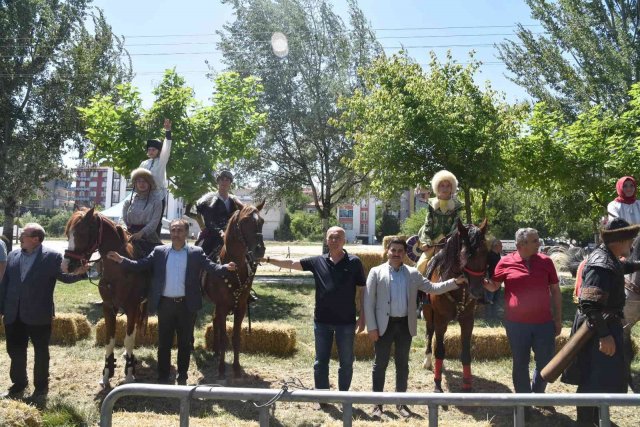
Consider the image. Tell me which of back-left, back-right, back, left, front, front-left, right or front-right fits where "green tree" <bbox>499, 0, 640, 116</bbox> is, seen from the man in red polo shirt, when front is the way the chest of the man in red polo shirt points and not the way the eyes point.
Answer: back

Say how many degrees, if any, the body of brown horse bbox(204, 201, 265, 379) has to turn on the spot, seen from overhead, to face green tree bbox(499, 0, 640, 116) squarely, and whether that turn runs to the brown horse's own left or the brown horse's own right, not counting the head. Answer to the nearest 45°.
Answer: approximately 90° to the brown horse's own left

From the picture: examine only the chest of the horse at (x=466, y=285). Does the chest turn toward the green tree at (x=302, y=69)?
no

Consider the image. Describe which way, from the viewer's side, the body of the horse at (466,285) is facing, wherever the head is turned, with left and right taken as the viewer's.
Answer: facing the viewer and to the right of the viewer

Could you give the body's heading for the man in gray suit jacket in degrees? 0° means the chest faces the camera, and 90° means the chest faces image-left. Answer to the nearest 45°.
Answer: approximately 0°

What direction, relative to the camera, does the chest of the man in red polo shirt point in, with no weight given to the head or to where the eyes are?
toward the camera

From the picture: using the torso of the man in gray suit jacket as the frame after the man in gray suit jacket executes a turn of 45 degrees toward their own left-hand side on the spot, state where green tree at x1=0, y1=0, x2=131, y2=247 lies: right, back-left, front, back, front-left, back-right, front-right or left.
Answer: back

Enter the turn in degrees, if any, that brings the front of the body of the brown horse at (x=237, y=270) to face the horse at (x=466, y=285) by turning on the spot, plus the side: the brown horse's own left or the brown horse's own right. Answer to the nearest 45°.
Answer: approximately 45° to the brown horse's own left

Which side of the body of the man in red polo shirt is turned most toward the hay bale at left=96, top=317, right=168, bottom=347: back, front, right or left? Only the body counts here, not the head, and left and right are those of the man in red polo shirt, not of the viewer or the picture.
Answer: right

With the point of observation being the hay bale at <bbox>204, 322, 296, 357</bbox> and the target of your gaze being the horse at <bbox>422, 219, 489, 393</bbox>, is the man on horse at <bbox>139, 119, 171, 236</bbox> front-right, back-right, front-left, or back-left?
back-right

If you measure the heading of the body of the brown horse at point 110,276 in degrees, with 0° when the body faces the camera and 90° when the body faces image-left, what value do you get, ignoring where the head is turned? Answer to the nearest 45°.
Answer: approximately 45°

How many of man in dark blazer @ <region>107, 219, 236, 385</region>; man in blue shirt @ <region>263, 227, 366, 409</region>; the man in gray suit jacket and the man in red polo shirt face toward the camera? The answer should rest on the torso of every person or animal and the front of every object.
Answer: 4

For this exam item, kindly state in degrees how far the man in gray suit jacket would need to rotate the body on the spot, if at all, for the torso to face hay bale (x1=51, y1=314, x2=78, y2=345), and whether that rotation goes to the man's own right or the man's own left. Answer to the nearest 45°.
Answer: approximately 135° to the man's own right

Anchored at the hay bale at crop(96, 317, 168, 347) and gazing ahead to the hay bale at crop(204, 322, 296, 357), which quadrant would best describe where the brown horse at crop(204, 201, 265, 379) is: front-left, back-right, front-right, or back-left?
front-right

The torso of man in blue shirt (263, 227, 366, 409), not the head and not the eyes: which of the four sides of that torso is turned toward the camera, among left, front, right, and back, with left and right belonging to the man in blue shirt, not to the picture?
front

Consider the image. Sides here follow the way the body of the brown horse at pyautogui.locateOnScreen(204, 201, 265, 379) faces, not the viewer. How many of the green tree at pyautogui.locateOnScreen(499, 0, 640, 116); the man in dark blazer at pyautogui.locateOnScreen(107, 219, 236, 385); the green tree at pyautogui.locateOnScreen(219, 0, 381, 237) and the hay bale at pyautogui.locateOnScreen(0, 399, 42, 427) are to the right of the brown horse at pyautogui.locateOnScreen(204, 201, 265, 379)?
2
